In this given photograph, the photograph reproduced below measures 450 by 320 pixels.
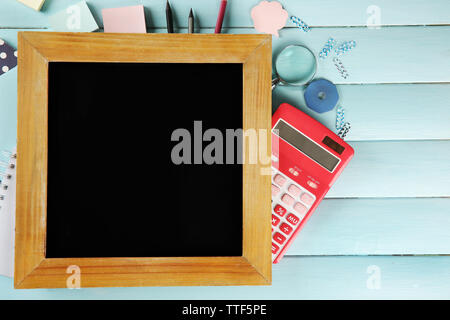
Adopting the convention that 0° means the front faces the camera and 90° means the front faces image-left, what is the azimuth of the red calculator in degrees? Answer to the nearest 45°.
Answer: approximately 0°

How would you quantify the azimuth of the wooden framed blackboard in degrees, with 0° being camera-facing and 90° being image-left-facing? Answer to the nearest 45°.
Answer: approximately 0°

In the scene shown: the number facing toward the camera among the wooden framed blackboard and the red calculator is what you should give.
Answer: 2
